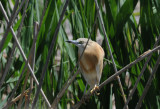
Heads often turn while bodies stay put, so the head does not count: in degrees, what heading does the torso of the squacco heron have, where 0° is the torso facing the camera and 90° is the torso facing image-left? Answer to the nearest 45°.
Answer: approximately 90°
